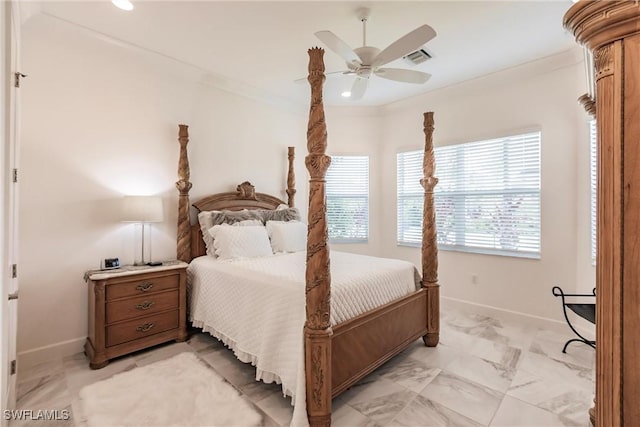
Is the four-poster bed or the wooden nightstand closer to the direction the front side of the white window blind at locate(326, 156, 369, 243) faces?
the four-poster bed

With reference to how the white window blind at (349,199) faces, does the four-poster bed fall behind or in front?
in front

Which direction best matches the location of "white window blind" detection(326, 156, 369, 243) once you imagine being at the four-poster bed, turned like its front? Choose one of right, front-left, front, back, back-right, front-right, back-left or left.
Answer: back-left

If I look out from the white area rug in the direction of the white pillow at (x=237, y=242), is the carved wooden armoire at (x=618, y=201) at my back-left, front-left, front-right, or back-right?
back-right

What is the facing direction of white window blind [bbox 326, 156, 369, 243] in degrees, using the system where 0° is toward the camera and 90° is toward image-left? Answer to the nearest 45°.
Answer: approximately 0°

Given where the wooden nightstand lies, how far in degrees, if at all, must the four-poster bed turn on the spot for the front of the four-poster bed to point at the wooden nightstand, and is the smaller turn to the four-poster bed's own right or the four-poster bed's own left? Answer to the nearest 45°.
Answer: approximately 180°

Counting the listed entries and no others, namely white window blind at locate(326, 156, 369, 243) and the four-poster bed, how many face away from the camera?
0

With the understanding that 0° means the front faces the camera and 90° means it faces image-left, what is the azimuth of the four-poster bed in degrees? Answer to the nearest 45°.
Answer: approximately 315°

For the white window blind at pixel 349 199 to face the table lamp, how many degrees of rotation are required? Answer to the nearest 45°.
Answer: approximately 45° to its right
